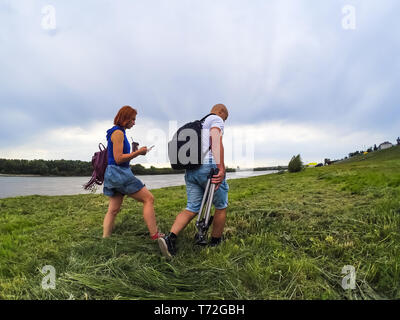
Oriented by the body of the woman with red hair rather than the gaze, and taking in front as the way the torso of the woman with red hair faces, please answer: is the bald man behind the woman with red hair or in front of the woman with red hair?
in front

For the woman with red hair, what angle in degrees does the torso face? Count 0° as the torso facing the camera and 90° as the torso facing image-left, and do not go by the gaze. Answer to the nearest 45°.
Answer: approximately 270°

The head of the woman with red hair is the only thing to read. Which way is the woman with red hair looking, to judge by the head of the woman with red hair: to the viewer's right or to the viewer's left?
to the viewer's right

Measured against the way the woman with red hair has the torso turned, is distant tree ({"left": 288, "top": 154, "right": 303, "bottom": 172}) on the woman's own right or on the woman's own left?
on the woman's own left
